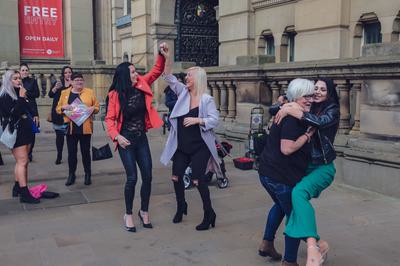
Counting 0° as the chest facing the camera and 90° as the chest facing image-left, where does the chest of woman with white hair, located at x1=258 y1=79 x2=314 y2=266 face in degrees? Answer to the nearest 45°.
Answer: approximately 270°

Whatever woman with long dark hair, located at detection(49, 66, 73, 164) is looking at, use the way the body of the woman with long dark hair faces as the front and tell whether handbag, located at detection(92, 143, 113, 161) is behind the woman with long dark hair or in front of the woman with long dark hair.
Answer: in front

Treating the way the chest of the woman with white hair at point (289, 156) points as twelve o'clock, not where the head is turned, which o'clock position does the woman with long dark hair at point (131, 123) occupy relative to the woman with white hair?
The woman with long dark hair is roughly at 7 o'clock from the woman with white hair.

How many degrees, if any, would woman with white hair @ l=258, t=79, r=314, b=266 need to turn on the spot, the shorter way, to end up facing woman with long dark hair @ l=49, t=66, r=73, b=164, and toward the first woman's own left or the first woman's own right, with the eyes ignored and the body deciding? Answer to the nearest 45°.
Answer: approximately 135° to the first woman's own left

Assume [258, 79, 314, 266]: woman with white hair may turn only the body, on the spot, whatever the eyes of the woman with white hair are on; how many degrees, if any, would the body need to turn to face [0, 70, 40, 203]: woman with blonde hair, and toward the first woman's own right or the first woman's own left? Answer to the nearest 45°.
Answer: approximately 135° to the first woman's own left

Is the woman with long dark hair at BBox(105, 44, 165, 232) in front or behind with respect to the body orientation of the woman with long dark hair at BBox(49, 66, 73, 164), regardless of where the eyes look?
in front

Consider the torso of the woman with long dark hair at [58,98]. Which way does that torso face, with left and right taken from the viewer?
facing the viewer and to the right of the viewer
